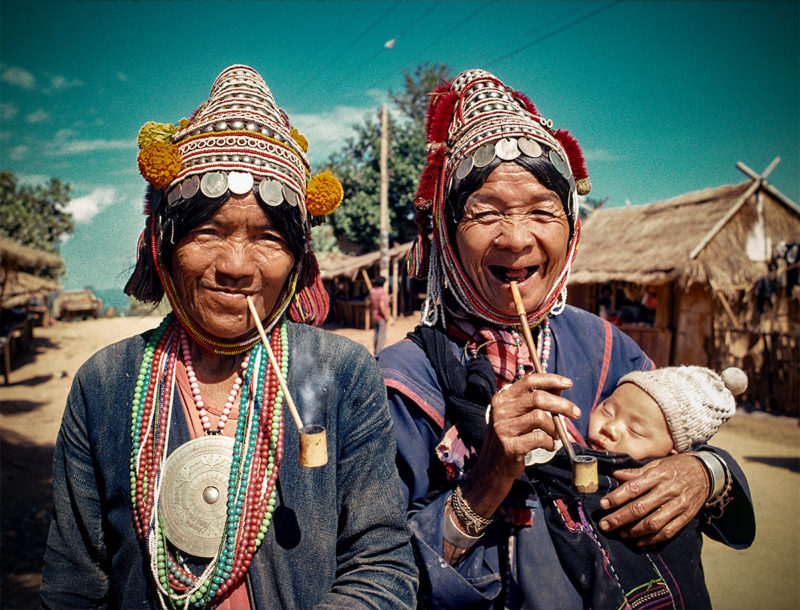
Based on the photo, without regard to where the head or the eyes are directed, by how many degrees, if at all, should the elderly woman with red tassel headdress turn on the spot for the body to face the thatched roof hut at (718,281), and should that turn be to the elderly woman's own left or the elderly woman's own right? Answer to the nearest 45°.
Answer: approximately 180°

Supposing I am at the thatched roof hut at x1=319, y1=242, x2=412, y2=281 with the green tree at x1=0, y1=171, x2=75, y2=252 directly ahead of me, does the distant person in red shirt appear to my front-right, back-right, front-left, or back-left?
back-left

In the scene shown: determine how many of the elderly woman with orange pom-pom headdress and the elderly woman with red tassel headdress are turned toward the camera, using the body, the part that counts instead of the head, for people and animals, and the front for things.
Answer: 2

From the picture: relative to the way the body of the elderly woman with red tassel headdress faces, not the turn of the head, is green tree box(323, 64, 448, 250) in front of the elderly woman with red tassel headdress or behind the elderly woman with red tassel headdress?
behind

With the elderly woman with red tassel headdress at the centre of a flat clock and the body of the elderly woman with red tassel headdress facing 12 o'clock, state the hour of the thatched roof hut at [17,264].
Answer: The thatched roof hut is roughly at 4 o'clock from the elderly woman with red tassel headdress.

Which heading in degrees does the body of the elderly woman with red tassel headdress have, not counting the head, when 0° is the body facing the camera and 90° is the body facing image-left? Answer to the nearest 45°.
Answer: approximately 0°

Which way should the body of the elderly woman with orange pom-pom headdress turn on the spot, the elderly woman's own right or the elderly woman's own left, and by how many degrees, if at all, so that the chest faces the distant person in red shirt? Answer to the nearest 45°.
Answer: approximately 180°

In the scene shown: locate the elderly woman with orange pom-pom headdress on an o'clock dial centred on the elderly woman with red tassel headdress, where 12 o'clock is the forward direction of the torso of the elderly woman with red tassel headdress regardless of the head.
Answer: The elderly woman with orange pom-pom headdress is roughly at 2 o'clock from the elderly woman with red tassel headdress.

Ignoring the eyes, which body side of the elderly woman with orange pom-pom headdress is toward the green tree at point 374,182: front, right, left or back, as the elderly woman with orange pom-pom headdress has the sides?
back

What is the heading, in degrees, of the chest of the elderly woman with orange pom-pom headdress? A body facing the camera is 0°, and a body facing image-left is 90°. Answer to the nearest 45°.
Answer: approximately 0°
